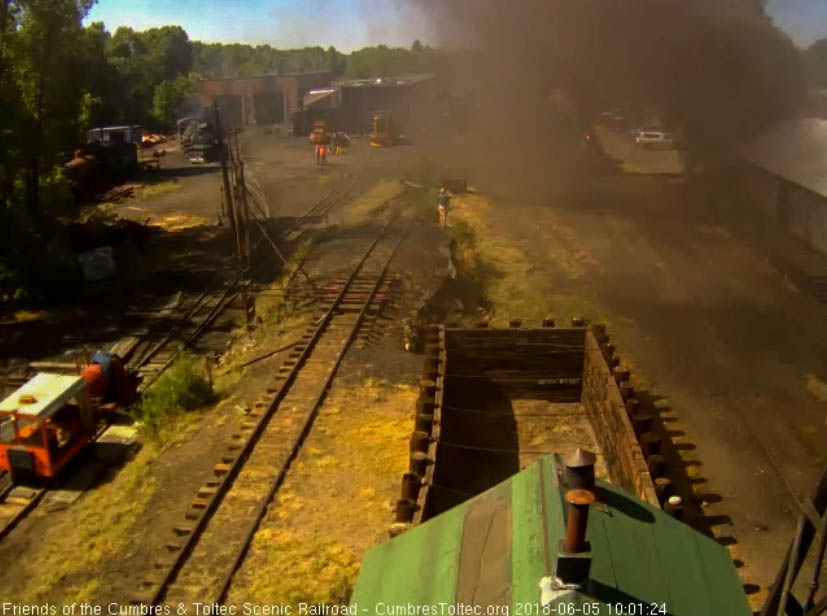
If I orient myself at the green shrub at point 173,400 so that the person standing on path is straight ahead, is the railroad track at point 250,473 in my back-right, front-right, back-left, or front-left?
back-right

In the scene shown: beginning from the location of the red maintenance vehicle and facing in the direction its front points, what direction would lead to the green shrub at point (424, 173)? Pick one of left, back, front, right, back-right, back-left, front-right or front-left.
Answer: back

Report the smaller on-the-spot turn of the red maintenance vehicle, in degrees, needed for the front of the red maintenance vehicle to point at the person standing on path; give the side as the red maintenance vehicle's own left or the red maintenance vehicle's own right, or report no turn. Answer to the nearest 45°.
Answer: approximately 180°

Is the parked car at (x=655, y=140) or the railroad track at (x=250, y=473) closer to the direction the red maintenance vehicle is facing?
the railroad track

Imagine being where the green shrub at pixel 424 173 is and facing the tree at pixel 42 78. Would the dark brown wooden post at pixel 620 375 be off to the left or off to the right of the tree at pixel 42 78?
left

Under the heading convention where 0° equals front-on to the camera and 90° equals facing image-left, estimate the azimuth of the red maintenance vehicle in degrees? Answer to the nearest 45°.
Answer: approximately 45°

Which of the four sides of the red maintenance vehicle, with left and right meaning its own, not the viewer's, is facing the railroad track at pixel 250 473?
left
